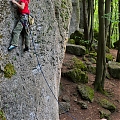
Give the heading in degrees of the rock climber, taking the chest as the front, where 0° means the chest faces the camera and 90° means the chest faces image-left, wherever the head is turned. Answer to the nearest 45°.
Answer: approximately 90°

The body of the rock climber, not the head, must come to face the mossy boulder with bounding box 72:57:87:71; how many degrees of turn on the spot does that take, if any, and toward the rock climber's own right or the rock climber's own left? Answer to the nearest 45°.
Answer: approximately 135° to the rock climber's own right

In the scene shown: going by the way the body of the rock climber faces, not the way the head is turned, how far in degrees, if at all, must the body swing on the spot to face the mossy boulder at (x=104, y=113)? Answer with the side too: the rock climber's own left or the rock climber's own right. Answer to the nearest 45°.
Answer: approximately 135° to the rock climber's own right

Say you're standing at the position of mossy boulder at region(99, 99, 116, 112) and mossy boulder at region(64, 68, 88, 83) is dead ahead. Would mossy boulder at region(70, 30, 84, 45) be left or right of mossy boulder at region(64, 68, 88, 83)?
right

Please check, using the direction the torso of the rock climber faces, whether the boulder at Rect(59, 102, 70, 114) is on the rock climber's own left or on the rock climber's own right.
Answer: on the rock climber's own right

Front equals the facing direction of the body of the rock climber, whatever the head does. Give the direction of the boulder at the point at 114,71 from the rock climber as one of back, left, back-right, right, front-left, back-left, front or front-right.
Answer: back-right

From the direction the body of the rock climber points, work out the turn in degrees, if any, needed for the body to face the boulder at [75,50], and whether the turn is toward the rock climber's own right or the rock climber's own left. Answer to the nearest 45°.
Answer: approximately 90° to the rock climber's own right

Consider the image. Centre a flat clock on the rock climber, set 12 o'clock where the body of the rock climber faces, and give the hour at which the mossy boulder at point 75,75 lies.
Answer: The mossy boulder is roughly at 4 o'clock from the rock climber.

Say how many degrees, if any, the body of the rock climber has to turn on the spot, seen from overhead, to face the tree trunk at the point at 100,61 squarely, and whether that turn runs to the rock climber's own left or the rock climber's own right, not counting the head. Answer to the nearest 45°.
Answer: approximately 135° to the rock climber's own right

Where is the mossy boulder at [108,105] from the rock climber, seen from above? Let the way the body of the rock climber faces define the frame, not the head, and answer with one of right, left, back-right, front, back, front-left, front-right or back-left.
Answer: back-right
